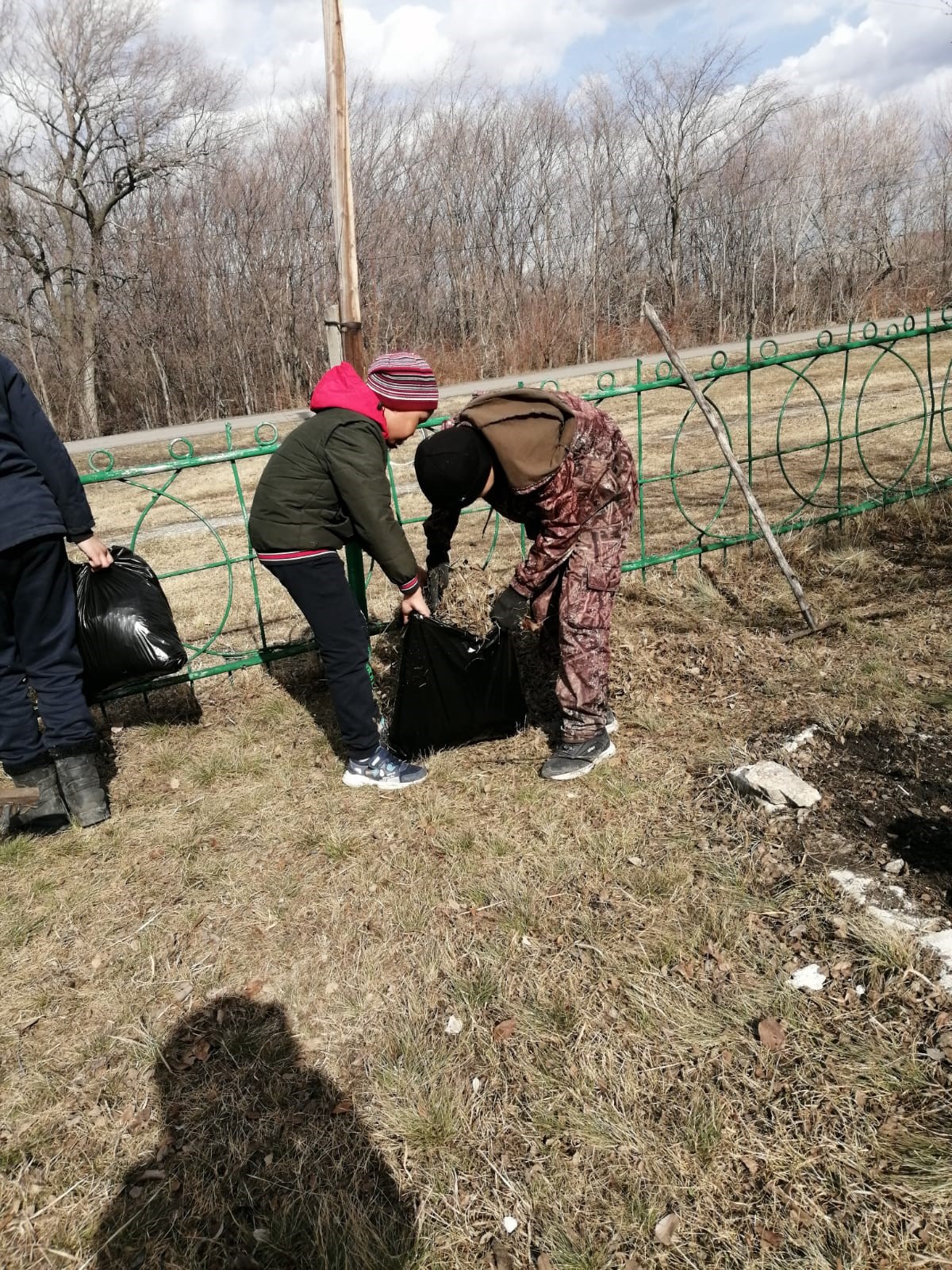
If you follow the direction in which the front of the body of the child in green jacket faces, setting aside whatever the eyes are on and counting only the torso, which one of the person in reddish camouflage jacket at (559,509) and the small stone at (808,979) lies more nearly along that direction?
the person in reddish camouflage jacket

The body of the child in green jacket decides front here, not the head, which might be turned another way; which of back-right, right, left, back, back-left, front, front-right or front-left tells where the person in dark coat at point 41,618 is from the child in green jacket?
back

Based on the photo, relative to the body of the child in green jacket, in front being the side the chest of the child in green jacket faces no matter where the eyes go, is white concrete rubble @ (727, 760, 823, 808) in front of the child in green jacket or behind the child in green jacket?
in front

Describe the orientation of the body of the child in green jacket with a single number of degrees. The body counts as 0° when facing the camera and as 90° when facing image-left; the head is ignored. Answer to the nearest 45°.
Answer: approximately 270°

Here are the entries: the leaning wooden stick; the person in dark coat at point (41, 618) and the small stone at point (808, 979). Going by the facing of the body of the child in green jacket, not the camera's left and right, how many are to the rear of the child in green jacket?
1

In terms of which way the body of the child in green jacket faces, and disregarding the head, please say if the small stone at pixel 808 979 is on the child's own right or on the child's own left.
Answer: on the child's own right

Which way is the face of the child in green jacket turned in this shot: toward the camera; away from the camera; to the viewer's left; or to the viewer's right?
to the viewer's right

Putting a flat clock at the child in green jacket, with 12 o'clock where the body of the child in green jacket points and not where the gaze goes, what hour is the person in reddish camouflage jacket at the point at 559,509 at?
The person in reddish camouflage jacket is roughly at 12 o'clock from the child in green jacket.

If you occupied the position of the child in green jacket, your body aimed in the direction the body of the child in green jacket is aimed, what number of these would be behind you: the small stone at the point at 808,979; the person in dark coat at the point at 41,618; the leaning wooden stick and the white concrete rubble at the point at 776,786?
1
